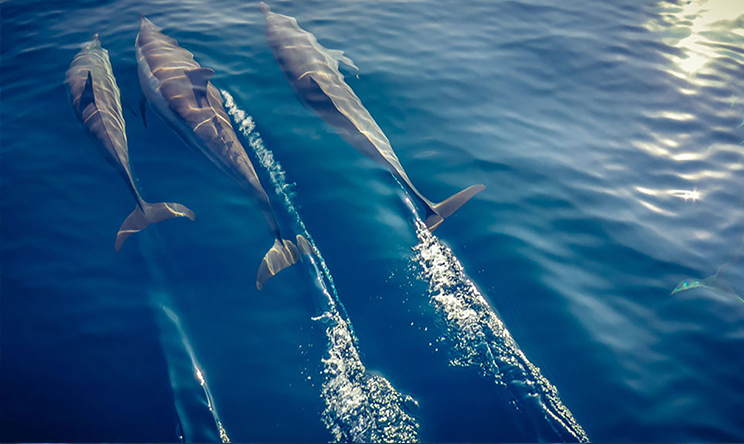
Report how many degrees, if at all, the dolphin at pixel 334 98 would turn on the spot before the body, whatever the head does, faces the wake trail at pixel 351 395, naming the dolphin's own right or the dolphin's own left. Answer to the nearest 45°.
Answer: approximately 135° to the dolphin's own left

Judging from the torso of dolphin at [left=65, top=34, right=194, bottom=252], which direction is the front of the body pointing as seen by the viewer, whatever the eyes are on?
away from the camera

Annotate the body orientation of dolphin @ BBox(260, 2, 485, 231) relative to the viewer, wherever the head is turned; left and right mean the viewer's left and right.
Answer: facing away from the viewer and to the left of the viewer

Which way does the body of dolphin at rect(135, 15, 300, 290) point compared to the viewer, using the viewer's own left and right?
facing away from the viewer and to the left of the viewer

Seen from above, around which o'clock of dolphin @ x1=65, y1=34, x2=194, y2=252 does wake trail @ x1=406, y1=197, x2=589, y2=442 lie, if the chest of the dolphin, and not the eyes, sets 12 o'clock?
The wake trail is roughly at 5 o'clock from the dolphin.

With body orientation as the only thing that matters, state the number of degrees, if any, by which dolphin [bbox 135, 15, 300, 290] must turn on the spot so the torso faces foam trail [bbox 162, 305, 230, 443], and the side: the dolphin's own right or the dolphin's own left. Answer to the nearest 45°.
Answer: approximately 135° to the dolphin's own left

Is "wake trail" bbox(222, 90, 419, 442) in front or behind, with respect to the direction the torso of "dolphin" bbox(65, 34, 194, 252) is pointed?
behind

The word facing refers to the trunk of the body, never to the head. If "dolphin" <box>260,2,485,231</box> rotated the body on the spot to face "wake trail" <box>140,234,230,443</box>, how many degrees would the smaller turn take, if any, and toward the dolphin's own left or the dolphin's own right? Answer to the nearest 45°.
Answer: approximately 135° to the dolphin's own left
